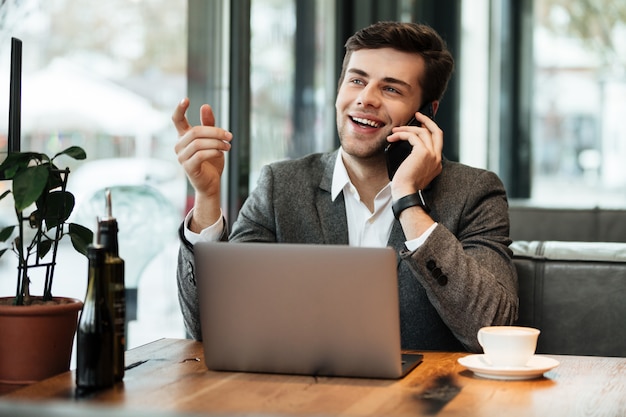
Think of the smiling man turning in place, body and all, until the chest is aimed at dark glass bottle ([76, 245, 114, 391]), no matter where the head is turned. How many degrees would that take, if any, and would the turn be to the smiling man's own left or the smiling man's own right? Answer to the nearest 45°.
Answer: approximately 45° to the smiling man's own right

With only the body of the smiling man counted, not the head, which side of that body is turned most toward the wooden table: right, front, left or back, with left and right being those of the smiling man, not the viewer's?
front

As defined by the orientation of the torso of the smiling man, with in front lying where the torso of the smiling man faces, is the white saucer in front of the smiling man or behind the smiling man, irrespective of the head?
in front

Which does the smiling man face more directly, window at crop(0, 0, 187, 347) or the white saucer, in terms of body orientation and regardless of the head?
the white saucer

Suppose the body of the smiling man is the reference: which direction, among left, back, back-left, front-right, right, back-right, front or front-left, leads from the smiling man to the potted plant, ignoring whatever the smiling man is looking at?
front-right

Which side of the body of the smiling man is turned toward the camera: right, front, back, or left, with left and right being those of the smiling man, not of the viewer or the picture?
front

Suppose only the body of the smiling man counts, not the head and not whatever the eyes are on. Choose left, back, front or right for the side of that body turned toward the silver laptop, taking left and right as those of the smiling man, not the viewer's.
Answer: front

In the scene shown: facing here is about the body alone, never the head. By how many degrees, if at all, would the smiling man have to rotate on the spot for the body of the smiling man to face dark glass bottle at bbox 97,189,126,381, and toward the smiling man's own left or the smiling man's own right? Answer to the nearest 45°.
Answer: approximately 45° to the smiling man's own right
